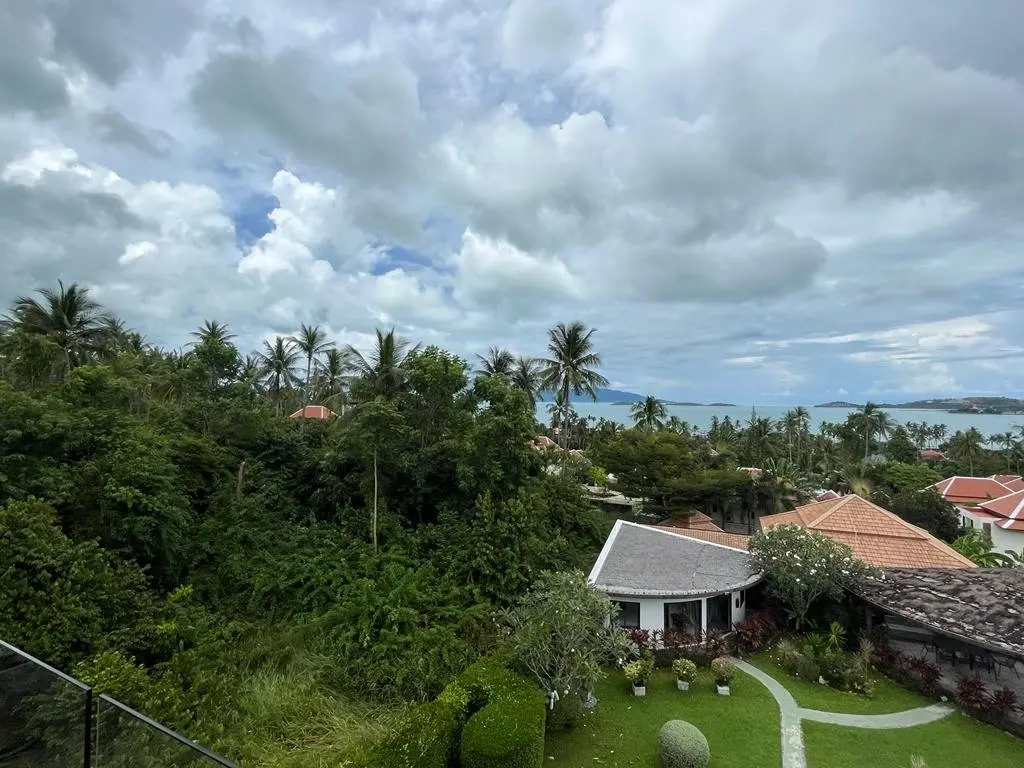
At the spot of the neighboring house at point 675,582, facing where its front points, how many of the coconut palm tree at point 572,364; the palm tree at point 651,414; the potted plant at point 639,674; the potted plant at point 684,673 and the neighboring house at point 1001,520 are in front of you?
2

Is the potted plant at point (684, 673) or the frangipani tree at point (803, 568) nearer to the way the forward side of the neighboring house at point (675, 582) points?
the potted plant

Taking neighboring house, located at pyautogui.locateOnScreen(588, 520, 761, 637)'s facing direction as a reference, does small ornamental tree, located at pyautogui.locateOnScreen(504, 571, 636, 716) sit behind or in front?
in front

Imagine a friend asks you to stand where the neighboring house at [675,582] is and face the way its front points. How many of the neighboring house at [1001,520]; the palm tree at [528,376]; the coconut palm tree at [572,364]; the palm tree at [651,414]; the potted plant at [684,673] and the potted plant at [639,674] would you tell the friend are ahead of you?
2

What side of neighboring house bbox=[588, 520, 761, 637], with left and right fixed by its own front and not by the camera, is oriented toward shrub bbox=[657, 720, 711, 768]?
front

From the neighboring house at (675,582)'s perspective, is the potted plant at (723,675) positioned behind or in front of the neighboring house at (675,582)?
in front

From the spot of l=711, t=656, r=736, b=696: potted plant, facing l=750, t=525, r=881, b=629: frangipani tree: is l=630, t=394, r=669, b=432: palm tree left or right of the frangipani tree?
left

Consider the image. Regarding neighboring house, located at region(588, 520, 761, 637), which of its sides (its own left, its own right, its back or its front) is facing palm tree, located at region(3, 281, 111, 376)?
right

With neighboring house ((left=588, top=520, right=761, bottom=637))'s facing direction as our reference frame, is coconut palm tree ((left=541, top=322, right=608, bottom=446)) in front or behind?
behind

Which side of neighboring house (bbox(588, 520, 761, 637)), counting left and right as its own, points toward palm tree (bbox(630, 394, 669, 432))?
back

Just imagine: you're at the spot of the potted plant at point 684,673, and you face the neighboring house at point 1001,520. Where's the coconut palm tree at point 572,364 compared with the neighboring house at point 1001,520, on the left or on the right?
left

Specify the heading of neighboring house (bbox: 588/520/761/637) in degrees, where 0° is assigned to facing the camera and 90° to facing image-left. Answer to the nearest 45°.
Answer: approximately 0°

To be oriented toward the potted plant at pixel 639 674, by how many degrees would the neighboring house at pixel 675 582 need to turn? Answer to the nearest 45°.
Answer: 0° — it already faces it

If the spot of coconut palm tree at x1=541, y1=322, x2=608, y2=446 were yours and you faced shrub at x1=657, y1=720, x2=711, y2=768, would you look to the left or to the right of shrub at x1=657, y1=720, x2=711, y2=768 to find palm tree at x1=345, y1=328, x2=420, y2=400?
right

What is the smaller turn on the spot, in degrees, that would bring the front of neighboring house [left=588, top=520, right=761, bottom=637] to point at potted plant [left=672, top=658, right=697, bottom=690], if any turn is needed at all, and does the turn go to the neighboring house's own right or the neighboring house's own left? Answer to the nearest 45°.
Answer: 0° — it already faces it
